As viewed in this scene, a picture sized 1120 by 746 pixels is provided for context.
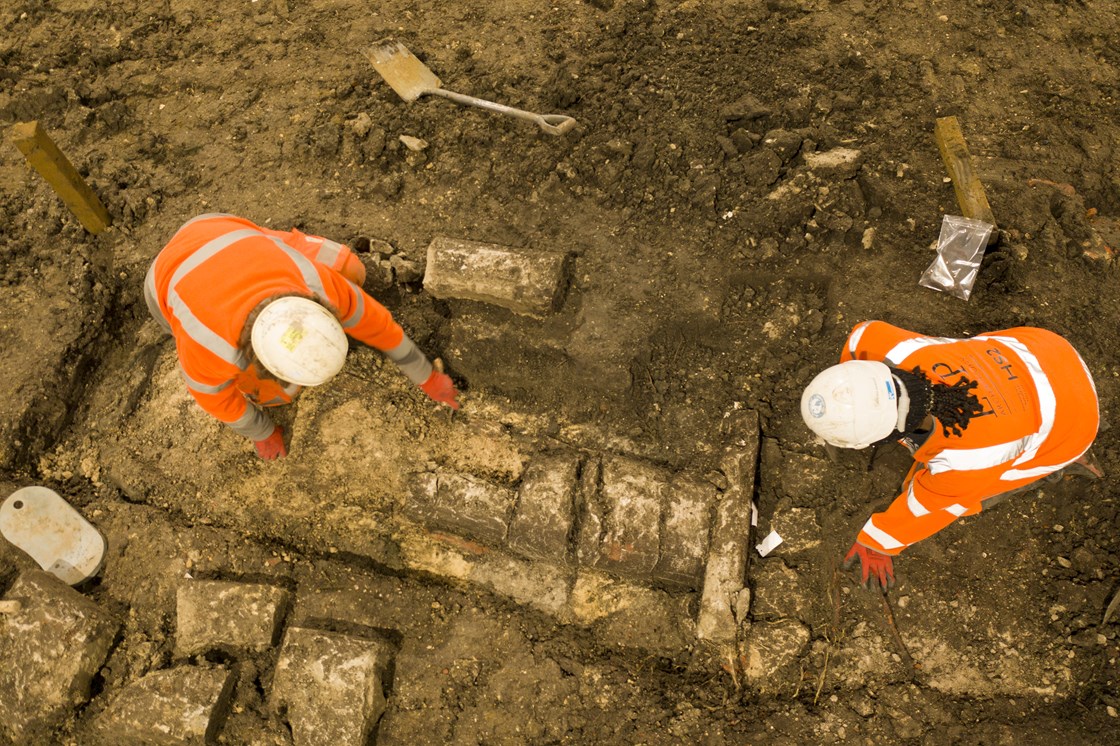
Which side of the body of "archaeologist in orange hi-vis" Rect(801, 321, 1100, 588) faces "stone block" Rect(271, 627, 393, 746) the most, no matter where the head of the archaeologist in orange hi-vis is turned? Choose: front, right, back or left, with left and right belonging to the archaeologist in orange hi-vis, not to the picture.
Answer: front

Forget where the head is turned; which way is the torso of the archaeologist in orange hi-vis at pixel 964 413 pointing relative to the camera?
to the viewer's left

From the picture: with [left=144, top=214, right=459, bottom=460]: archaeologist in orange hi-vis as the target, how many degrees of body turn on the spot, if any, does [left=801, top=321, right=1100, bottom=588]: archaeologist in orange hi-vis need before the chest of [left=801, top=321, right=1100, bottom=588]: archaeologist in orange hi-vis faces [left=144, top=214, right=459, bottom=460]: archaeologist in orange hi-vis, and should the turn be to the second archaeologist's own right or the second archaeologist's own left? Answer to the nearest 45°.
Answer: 0° — they already face them

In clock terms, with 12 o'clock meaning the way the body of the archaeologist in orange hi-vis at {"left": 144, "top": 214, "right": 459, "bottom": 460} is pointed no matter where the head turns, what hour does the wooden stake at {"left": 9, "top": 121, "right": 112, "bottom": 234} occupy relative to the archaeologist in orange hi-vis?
The wooden stake is roughly at 7 o'clock from the archaeologist in orange hi-vis.

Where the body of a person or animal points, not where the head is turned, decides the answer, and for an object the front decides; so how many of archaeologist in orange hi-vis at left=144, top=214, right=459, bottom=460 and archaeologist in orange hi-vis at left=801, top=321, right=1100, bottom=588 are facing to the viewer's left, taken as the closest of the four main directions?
1

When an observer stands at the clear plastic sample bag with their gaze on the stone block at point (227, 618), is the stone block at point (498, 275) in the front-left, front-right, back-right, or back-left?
front-right

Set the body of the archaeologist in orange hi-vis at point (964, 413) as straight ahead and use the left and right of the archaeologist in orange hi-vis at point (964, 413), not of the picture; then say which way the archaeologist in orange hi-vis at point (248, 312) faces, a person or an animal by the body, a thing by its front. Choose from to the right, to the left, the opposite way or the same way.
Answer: the opposite way

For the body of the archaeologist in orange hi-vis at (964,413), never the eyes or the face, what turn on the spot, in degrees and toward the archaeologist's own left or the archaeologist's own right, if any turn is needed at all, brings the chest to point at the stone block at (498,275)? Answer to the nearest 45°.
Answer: approximately 45° to the archaeologist's own right

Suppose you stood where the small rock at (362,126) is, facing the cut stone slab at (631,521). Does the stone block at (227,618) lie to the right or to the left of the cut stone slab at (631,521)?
right

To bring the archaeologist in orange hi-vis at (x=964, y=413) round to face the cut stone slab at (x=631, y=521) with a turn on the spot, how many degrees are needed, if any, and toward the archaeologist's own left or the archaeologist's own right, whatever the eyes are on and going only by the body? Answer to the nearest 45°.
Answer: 0° — they already face it

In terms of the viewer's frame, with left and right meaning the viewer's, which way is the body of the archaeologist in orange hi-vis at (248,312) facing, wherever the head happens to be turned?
facing the viewer and to the right of the viewer
